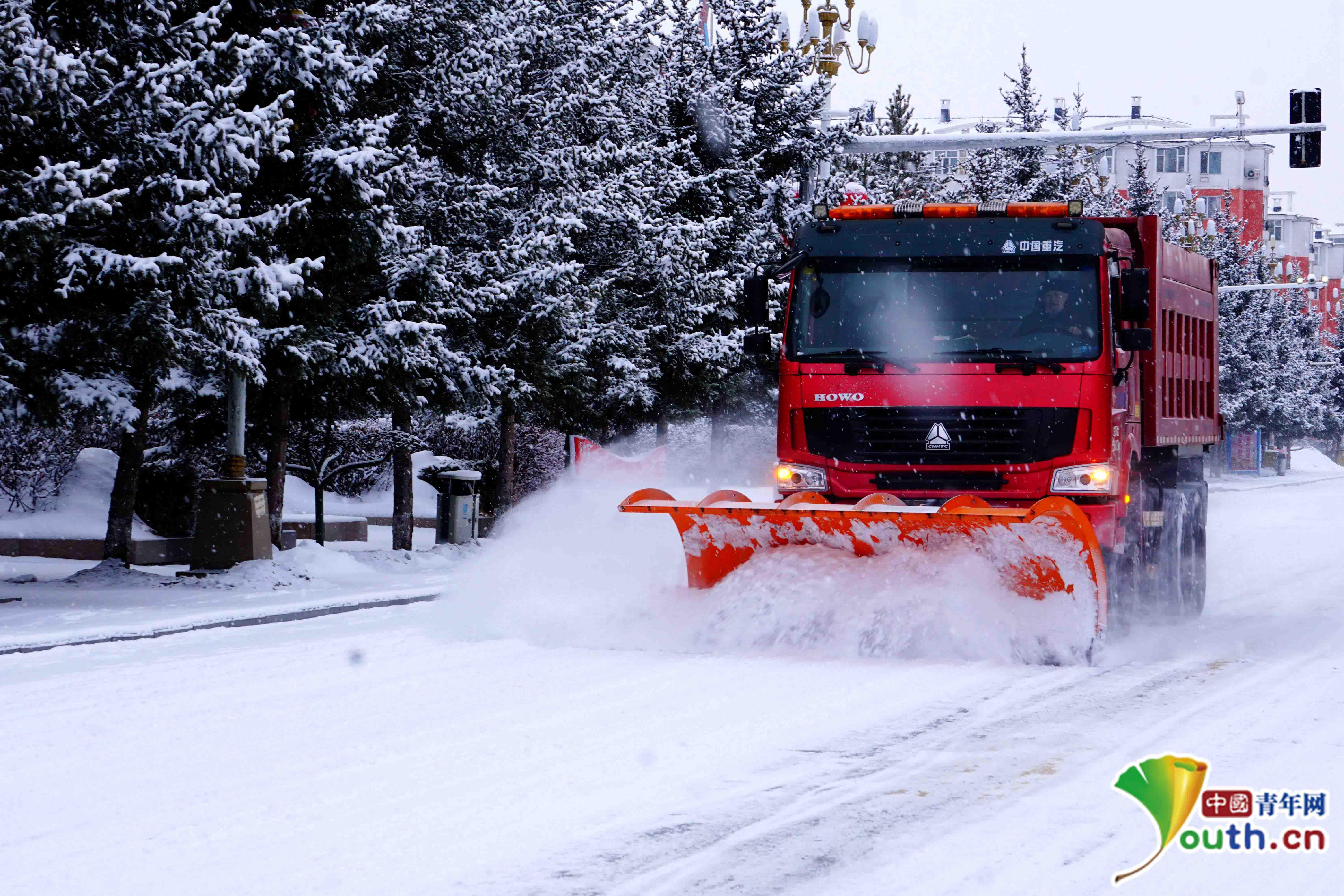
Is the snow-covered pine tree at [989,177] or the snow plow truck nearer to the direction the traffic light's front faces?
the snow-covered pine tree

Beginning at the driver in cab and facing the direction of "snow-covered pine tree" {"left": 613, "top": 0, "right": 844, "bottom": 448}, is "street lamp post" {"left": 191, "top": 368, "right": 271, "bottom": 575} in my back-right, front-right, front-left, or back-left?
front-left

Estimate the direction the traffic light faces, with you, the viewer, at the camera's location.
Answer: facing away from the viewer

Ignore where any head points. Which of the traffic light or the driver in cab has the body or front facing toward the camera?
the driver in cab

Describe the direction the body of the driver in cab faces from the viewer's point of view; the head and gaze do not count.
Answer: toward the camera

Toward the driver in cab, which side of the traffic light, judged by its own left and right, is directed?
back

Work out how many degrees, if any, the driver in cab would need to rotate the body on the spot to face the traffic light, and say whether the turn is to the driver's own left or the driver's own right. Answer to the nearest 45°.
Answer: approximately 180°

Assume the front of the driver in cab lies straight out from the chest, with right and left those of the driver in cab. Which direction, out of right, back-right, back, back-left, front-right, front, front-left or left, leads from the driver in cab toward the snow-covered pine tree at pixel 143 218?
right

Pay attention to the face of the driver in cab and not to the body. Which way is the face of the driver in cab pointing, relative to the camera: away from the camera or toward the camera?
toward the camera

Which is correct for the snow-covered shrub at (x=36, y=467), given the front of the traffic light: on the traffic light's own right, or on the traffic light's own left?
on the traffic light's own left

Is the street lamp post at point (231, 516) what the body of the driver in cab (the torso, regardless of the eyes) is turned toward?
no

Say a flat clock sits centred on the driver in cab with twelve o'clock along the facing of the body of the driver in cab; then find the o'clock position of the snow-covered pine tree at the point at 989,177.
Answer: The snow-covered pine tree is roughly at 6 o'clock from the driver in cab.

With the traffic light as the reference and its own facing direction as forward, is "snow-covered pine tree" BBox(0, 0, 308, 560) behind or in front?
behind

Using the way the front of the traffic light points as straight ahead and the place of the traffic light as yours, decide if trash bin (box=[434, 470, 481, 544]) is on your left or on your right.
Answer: on your left

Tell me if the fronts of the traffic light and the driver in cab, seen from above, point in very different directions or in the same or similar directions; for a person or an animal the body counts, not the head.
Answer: very different directions

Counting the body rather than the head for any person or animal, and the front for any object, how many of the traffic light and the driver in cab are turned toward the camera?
1
